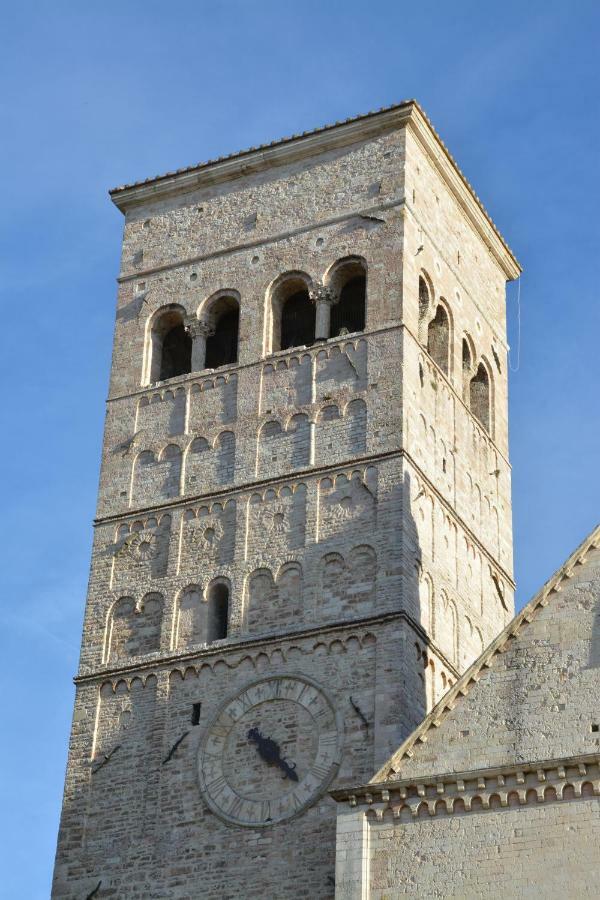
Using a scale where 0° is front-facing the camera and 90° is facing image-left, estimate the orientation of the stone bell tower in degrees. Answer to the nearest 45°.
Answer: approximately 45°
